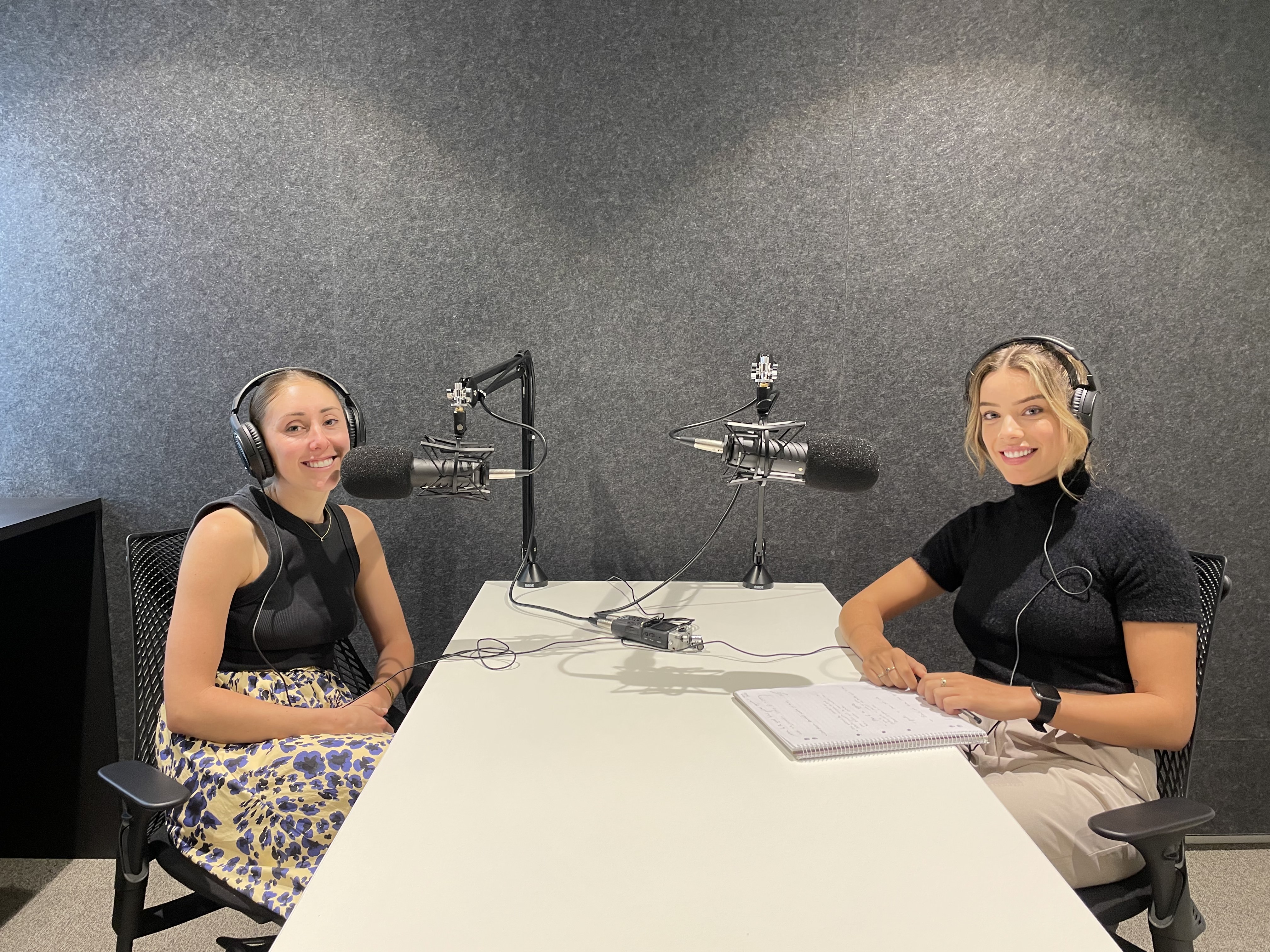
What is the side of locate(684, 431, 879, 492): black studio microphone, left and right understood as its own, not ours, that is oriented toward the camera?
right

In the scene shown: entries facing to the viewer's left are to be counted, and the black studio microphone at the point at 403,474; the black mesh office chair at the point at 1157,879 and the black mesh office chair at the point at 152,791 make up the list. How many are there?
2

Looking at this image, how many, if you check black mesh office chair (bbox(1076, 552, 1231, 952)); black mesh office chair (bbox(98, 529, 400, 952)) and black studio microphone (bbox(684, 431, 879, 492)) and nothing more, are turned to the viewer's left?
1

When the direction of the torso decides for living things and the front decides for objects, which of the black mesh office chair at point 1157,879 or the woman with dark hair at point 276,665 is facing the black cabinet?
the black mesh office chair

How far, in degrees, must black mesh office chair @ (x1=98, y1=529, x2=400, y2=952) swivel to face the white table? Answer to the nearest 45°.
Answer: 0° — it already faces it

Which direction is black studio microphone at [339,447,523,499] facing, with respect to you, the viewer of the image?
facing to the left of the viewer

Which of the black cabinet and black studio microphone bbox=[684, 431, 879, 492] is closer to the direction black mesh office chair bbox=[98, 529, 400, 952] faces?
the black studio microphone

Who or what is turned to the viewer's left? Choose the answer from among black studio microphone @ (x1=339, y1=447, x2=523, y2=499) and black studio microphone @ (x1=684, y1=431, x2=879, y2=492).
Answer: black studio microphone @ (x1=339, y1=447, x2=523, y2=499)

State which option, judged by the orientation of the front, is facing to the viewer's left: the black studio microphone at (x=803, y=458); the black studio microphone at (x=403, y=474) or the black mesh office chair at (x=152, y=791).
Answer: the black studio microphone at (x=403, y=474)

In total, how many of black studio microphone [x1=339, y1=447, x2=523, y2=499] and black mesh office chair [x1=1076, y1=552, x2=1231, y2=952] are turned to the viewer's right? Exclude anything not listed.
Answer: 0

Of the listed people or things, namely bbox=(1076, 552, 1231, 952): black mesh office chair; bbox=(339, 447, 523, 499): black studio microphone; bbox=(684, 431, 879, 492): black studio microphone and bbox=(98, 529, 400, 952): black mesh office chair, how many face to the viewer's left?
2

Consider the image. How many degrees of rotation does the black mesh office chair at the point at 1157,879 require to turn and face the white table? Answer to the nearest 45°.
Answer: approximately 45° to its left

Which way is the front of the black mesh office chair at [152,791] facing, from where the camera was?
facing the viewer and to the right of the viewer

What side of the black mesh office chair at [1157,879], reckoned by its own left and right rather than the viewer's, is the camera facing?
left

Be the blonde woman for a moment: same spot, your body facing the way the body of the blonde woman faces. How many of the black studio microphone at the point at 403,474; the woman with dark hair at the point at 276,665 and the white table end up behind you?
0

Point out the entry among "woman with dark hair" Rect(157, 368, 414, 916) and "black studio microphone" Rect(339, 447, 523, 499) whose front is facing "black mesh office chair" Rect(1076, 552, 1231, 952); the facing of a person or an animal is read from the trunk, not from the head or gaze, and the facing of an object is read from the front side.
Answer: the woman with dark hair
